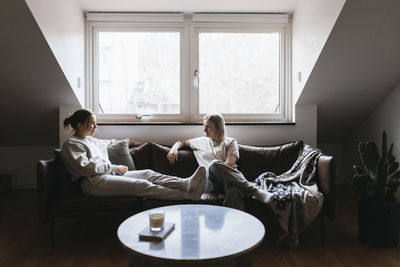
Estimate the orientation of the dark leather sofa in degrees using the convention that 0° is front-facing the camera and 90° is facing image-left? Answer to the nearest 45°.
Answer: approximately 0°

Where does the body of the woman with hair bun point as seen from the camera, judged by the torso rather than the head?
to the viewer's right

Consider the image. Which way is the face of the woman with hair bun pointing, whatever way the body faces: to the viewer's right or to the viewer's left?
to the viewer's right
